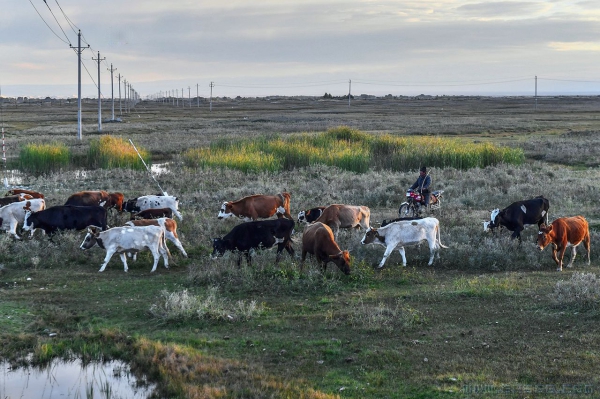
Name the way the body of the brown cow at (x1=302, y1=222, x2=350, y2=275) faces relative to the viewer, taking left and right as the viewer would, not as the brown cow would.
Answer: facing the viewer and to the right of the viewer

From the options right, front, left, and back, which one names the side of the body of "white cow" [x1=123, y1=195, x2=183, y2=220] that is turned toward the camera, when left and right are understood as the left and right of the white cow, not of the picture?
left

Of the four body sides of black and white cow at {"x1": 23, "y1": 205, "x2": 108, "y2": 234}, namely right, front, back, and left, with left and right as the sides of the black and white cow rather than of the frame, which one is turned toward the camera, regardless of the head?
left

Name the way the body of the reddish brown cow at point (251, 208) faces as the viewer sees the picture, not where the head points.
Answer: to the viewer's left

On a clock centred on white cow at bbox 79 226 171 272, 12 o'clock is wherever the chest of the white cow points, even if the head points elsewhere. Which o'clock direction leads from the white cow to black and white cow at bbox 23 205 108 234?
The black and white cow is roughly at 2 o'clock from the white cow.

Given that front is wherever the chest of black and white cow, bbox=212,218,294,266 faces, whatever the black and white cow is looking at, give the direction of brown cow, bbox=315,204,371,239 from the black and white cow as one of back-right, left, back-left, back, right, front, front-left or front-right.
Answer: back-right

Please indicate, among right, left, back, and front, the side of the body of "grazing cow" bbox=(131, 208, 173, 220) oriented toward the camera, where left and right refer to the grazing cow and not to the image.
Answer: left

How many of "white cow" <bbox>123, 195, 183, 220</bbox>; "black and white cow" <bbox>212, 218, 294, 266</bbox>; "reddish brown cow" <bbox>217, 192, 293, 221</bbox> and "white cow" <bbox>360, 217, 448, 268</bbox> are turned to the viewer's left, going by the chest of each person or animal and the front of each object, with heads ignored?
4

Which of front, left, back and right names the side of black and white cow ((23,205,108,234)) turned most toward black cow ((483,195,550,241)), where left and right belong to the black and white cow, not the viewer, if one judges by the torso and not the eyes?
back

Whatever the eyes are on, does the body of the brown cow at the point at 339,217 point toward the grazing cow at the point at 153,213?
yes

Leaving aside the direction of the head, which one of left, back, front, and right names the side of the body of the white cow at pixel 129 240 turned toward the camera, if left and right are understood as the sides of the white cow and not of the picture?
left

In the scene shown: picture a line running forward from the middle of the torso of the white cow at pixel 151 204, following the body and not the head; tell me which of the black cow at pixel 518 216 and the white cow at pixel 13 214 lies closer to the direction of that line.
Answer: the white cow

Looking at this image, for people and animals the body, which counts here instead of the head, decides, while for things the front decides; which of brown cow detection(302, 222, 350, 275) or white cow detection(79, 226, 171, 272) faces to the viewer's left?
the white cow

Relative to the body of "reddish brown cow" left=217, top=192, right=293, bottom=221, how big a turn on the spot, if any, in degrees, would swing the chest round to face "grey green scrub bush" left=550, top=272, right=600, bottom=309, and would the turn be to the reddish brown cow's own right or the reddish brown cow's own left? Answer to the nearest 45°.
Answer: approximately 135° to the reddish brown cow's own left

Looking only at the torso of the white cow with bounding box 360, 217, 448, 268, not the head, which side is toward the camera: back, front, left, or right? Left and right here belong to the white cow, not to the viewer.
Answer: left

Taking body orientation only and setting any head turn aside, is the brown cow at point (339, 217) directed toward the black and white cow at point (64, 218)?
yes

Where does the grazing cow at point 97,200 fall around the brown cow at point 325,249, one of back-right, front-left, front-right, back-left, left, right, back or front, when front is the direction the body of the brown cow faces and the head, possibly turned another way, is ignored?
back
